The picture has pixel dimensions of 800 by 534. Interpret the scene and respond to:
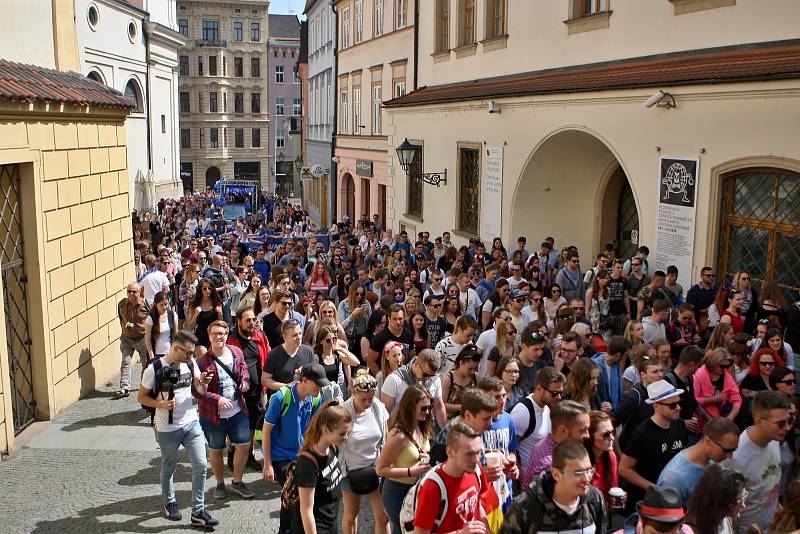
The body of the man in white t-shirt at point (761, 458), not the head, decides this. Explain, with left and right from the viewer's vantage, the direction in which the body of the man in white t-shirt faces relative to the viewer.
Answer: facing the viewer and to the right of the viewer

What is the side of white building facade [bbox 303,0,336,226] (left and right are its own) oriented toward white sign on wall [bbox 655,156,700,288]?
left

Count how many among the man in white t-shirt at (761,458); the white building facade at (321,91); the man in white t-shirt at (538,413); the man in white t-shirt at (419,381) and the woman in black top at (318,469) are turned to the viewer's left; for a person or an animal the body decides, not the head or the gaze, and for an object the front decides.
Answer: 1

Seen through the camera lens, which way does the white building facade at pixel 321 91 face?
facing to the left of the viewer

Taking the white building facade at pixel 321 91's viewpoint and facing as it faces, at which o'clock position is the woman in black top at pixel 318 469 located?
The woman in black top is roughly at 9 o'clock from the white building facade.

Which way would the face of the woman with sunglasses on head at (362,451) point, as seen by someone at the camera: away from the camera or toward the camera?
toward the camera

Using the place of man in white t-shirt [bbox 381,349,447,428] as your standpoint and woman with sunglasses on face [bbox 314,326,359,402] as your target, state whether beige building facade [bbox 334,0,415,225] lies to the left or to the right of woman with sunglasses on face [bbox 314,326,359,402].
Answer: right

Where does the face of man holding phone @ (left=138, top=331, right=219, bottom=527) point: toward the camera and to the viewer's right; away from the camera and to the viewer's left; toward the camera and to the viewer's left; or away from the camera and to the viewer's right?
toward the camera and to the viewer's right

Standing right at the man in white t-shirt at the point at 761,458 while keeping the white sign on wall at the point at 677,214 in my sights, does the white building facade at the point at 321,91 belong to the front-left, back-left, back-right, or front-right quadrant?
front-left

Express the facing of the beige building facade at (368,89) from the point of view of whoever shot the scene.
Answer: facing the viewer and to the left of the viewer

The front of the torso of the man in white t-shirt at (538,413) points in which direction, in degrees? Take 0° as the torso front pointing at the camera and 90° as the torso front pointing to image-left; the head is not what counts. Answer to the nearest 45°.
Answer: approximately 315°

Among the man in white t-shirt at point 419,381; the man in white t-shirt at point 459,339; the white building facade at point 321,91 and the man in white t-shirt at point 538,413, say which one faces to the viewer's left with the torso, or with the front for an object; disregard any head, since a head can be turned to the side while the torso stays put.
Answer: the white building facade

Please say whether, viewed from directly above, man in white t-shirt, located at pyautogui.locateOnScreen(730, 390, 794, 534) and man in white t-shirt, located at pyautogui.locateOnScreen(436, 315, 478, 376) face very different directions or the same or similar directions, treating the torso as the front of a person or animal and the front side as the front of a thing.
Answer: same or similar directions

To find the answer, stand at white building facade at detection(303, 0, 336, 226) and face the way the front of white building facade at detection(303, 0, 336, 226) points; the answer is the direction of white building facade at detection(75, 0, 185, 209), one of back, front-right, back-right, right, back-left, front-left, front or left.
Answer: front

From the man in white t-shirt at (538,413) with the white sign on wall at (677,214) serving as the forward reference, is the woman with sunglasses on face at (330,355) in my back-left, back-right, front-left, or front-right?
front-left

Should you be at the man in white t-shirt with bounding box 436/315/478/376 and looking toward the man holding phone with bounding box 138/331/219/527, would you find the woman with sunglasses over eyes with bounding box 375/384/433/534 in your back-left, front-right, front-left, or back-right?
front-left

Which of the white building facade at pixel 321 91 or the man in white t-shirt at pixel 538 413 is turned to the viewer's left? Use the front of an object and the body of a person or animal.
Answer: the white building facade
